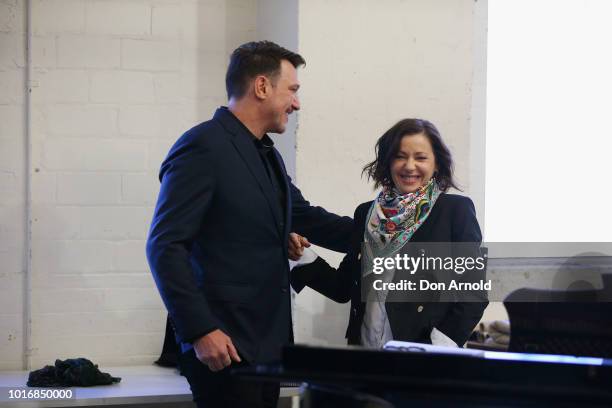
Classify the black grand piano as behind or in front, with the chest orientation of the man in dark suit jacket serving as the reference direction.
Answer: in front

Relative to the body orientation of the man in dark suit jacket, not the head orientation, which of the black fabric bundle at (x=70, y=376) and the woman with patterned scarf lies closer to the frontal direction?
the woman with patterned scarf

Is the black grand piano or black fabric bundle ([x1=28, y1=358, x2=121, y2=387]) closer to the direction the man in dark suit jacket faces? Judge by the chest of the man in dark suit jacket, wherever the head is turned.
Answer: the black grand piano

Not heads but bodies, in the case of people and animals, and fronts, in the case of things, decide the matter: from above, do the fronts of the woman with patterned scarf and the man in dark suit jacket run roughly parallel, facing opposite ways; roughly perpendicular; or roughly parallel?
roughly perpendicular

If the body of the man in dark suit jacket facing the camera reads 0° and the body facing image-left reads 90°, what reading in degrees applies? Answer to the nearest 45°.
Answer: approximately 315°

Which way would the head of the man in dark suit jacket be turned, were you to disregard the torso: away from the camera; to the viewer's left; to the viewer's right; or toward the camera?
to the viewer's right

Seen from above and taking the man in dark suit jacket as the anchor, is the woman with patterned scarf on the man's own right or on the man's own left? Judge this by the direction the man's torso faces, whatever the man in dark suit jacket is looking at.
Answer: on the man's own left

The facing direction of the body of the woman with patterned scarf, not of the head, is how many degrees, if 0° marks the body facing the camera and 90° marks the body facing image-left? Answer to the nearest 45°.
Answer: approximately 45°

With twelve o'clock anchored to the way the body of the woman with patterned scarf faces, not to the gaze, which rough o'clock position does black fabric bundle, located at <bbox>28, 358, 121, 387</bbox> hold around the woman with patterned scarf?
The black fabric bundle is roughly at 2 o'clock from the woman with patterned scarf.

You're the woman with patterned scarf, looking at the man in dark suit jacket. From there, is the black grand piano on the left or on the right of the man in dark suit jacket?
left

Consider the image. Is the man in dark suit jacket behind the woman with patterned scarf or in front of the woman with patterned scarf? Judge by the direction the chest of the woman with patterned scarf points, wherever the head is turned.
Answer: in front

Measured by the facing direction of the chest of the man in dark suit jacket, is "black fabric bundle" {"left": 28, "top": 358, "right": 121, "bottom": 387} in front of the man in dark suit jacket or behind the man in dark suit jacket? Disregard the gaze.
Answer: behind

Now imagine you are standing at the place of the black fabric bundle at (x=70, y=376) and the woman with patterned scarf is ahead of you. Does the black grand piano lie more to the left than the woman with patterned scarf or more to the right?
right

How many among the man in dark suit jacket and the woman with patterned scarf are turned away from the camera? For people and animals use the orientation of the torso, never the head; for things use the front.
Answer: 0
